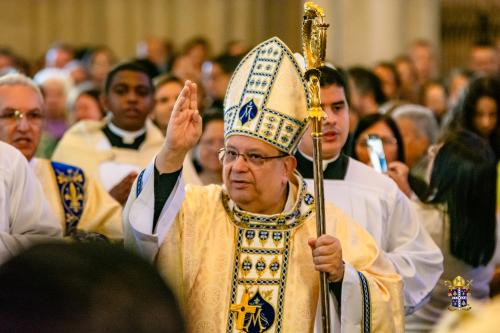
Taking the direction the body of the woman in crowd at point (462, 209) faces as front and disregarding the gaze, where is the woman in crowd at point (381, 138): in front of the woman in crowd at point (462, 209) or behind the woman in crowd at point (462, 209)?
in front

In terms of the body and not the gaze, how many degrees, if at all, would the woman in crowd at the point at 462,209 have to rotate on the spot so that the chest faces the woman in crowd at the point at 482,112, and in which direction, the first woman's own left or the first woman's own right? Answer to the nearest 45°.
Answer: approximately 45° to the first woman's own right

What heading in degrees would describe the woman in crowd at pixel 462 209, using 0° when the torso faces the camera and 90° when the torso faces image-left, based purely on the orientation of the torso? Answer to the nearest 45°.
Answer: approximately 135°

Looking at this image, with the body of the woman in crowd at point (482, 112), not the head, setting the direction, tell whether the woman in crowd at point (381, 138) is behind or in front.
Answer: in front

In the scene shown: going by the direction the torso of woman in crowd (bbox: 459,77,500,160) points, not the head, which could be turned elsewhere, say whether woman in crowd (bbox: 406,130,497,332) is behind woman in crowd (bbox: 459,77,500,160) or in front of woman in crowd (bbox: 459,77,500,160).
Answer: in front

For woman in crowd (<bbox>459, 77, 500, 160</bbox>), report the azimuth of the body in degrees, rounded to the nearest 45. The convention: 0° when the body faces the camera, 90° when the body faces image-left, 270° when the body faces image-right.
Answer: approximately 0°

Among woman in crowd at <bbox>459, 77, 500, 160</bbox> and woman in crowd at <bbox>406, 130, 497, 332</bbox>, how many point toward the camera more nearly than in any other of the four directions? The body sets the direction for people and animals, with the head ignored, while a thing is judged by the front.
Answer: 1
